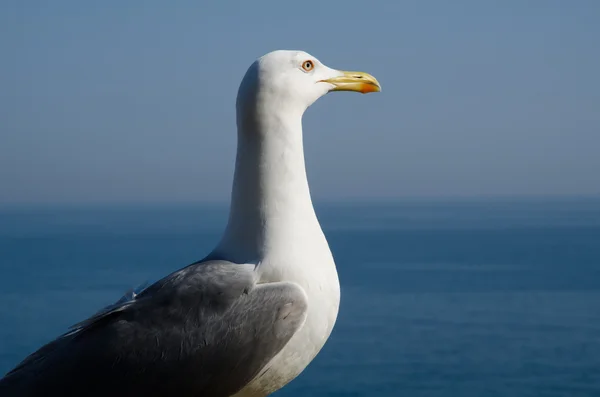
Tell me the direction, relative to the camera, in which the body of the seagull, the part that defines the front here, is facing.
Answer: to the viewer's right
